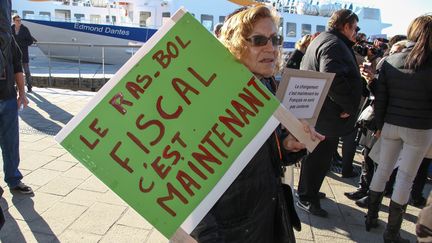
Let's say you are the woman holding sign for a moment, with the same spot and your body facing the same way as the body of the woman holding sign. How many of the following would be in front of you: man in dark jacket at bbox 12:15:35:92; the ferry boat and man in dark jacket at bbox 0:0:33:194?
0

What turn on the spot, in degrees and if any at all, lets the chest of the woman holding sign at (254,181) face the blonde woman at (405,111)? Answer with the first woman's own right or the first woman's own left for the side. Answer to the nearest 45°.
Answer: approximately 90° to the first woman's own left

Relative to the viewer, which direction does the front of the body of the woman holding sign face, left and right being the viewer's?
facing the viewer and to the right of the viewer

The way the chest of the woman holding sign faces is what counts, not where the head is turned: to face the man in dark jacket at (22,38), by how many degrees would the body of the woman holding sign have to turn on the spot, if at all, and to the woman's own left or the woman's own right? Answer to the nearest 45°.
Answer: approximately 180°

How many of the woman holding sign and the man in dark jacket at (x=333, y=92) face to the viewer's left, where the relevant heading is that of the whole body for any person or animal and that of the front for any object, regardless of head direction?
0

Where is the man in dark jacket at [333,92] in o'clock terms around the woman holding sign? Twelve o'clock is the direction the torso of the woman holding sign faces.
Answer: The man in dark jacket is roughly at 8 o'clock from the woman holding sign.

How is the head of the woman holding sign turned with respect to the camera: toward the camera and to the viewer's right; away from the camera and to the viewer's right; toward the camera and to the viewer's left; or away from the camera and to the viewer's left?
toward the camera and to the viewer's right

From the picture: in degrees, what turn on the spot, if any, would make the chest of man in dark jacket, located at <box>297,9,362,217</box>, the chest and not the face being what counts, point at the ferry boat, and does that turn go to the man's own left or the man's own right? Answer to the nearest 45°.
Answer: approximately 135° to the man's own left

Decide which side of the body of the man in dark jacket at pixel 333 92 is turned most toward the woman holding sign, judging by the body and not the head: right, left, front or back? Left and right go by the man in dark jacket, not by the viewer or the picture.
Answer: right

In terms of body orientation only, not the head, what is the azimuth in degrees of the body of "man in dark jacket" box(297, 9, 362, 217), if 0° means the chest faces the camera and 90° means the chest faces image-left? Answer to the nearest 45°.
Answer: approximately 270°

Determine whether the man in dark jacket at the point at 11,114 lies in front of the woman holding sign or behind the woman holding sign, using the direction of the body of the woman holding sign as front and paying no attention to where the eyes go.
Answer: behind

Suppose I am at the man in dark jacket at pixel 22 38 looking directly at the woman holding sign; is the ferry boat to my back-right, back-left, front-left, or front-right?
back-left
